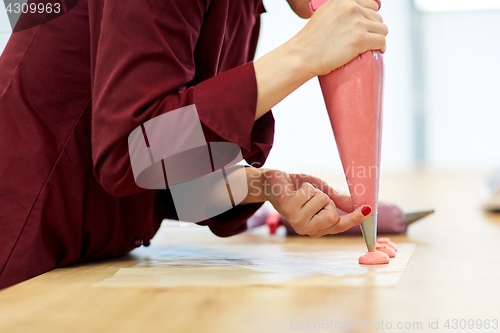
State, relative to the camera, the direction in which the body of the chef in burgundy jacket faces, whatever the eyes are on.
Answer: to the viewer's right
